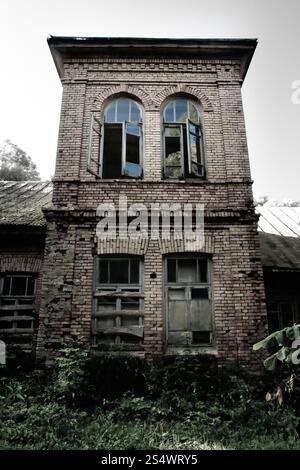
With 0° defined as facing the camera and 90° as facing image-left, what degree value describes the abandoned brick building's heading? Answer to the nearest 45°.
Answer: approximately 0°
